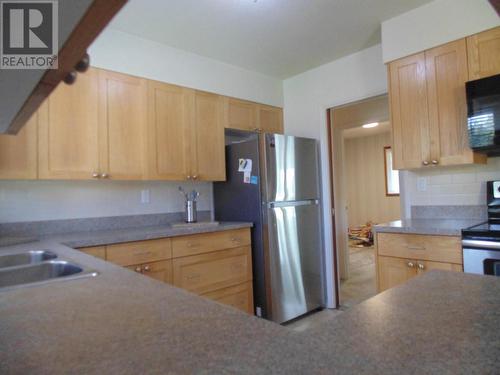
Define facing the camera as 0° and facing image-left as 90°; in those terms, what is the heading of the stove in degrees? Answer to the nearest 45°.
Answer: approximately 45°

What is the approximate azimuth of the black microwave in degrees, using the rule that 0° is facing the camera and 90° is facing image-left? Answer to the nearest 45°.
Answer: approximately 45°

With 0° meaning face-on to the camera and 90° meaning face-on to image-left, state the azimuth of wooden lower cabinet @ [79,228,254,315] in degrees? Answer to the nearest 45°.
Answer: approximately 315°

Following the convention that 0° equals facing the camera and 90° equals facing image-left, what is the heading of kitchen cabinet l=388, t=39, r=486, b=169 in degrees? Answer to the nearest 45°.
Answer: approximately 45°
